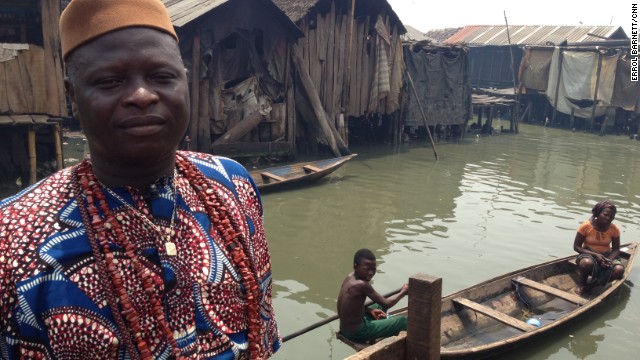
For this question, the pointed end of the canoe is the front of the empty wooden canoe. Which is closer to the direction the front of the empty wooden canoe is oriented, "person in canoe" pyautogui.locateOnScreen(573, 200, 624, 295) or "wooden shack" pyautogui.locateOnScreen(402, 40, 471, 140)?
the wooden shack

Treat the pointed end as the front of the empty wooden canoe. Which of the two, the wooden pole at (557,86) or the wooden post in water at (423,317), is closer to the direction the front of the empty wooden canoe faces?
the wooden pole

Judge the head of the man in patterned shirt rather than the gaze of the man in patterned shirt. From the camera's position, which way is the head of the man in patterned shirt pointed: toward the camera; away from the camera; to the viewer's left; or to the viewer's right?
toward the camera

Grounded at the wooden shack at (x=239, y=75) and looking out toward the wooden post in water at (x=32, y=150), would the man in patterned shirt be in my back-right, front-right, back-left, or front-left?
front-left

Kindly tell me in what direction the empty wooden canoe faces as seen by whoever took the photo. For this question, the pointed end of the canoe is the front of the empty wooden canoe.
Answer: facing away from the viewer and to the right of the viewer

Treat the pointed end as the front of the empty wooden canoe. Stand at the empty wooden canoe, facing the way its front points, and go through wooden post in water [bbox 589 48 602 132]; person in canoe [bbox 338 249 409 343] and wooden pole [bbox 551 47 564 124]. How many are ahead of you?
2

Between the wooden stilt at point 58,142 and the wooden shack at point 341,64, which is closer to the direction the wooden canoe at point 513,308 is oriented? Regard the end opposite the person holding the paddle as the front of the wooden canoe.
the wooden shack

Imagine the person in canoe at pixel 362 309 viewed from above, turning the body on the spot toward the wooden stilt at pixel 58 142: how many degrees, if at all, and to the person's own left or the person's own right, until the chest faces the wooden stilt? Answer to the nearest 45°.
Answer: approximately 135° to the person's own left

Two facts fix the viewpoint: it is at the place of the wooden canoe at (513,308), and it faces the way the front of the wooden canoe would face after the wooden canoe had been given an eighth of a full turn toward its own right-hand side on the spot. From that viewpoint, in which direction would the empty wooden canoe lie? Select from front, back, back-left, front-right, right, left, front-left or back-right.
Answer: back-left

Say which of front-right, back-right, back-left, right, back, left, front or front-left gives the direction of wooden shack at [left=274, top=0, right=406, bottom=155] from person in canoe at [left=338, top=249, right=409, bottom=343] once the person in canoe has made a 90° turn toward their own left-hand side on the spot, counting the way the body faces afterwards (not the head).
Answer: front

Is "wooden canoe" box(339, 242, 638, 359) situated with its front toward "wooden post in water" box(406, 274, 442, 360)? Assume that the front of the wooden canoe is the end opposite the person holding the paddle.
no

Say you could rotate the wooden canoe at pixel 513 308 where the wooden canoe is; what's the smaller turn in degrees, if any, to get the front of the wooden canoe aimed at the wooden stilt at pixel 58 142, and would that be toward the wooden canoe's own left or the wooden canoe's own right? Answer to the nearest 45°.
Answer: approximately 135° to the wooden canoe's own left

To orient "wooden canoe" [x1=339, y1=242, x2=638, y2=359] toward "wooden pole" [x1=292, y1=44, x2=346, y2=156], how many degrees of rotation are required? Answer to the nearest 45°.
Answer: approximately 90° to its left

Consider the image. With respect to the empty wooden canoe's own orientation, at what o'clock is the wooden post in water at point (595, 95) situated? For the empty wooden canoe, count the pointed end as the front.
The wooden post in water is roughly at 12 o'clock from the empty wooden canoe.

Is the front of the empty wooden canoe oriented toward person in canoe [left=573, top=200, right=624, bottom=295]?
no

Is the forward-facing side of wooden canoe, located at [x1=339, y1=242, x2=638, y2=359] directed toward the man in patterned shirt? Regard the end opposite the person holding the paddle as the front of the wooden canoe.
no

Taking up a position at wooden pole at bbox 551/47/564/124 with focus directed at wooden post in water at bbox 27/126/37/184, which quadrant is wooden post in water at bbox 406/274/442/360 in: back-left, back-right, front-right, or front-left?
front-left

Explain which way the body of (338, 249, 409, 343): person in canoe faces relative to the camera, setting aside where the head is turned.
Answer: to the viewer's right
